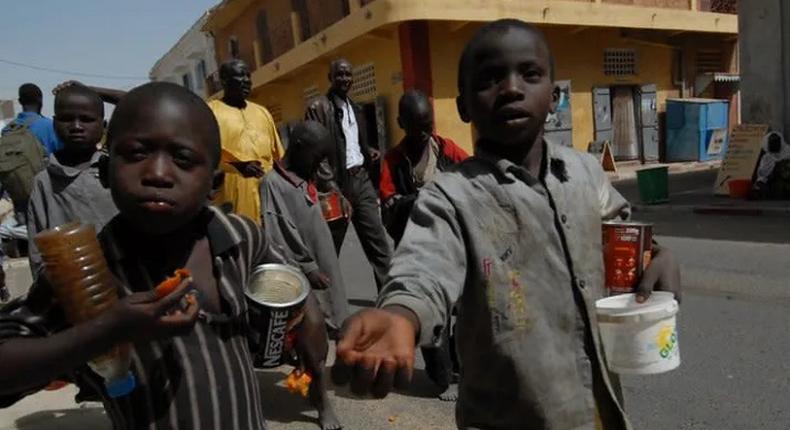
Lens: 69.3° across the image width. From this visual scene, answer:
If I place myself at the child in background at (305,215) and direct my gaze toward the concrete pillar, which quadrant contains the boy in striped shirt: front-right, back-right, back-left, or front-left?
back-right

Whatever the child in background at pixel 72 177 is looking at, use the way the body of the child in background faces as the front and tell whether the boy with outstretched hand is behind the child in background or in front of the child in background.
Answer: in front

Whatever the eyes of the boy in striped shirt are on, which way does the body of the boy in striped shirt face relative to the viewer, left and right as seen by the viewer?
facing the viewer

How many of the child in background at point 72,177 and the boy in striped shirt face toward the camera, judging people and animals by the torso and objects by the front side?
2

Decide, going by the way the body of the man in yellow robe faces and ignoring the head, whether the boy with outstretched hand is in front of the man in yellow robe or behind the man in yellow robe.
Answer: in front

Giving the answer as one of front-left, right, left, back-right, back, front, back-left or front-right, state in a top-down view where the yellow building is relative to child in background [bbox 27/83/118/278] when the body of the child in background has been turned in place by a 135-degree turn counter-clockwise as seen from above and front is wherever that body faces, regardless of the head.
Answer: front

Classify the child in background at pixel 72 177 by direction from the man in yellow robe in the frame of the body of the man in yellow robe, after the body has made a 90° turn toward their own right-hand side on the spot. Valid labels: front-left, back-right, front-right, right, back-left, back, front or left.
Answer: front

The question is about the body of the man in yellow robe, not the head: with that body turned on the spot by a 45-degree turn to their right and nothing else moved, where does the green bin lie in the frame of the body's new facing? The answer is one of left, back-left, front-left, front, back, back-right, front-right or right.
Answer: back-left

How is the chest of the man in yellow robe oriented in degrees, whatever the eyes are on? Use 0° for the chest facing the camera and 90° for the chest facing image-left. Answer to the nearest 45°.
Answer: approximately 315°

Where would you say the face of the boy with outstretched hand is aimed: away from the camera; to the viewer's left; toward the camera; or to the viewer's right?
toward the camera

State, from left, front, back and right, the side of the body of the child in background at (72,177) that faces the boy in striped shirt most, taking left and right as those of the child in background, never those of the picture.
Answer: front

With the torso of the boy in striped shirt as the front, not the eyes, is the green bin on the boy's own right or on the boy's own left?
on the boy's own left

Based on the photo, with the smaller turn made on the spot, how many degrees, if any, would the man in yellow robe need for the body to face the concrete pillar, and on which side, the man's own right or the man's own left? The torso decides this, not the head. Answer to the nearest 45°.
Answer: approximately 90° to the man's own left

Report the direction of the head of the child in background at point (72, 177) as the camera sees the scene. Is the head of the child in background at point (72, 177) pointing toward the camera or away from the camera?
toward the camera

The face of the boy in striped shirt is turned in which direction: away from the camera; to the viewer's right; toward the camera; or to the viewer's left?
toward the camera
